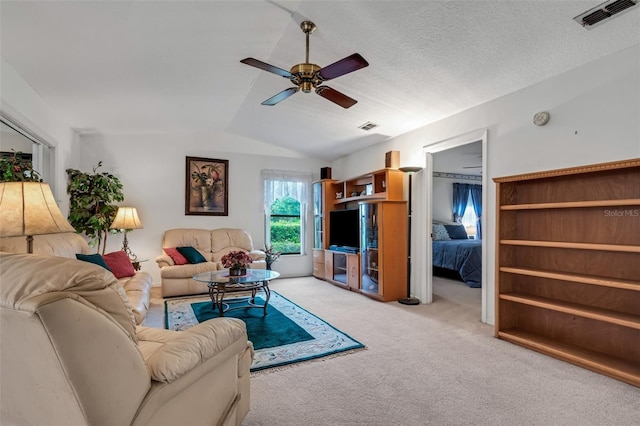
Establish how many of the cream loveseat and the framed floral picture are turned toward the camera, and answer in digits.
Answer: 2

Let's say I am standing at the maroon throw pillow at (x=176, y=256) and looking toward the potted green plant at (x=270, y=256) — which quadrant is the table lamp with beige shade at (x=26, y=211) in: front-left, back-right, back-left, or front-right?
back-right

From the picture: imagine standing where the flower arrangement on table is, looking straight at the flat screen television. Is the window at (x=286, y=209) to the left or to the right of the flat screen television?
left

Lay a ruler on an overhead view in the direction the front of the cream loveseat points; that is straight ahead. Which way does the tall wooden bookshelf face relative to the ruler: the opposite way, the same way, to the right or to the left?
to the right

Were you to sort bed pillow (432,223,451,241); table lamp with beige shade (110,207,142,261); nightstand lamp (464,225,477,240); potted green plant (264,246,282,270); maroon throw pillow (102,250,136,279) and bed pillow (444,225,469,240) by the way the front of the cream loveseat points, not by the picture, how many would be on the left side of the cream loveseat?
4

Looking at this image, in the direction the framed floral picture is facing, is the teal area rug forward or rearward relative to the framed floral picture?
forward

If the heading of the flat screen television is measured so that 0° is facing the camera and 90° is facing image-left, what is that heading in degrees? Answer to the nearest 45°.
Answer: approximately 45°

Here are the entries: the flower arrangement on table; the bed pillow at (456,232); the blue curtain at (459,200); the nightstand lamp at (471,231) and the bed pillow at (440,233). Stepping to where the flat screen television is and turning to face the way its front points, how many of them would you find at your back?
4

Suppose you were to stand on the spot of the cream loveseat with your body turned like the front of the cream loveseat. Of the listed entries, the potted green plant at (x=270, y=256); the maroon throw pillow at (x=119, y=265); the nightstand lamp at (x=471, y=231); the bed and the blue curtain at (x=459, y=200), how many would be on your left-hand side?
4

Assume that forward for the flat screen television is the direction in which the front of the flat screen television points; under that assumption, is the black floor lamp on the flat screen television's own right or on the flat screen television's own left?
on the flat screen television's own left

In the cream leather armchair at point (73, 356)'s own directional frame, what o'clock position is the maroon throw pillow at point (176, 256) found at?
The maroon throw pillow is roughly at 11 o'clock from the cream leather armchair.

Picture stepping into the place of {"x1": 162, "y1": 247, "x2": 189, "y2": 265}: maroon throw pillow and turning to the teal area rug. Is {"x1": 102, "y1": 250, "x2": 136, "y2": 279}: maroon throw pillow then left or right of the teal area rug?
right

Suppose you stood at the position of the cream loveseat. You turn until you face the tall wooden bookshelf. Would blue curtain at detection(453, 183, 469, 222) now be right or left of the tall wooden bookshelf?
left

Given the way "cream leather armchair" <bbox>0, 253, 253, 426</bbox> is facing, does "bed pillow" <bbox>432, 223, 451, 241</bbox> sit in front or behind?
in front

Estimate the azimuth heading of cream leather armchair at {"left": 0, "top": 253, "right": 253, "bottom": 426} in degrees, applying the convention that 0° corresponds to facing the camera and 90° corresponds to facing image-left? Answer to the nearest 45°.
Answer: approximately 225°

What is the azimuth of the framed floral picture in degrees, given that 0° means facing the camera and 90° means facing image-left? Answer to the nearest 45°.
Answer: approximately 0°

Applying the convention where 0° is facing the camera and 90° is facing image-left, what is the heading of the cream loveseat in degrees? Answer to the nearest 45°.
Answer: approximately 0°
